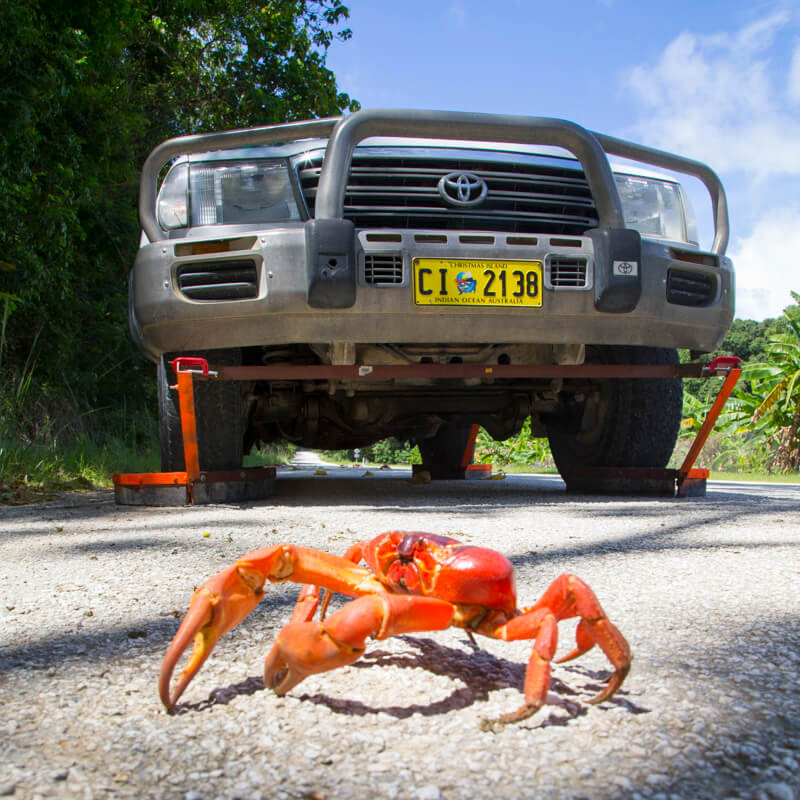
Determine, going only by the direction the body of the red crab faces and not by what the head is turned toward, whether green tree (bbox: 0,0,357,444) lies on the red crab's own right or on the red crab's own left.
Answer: on the red crab's own right

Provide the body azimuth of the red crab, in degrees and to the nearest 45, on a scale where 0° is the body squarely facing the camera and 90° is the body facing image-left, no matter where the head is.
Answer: approximately 45°

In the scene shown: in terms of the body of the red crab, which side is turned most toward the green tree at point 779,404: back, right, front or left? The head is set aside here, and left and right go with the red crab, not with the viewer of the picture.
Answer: back

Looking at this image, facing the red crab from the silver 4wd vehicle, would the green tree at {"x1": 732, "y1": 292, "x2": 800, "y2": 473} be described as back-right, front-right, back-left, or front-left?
back-left

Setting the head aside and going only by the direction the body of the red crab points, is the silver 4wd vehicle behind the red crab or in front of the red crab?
behind
